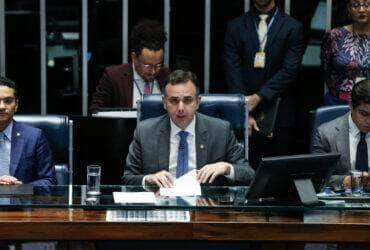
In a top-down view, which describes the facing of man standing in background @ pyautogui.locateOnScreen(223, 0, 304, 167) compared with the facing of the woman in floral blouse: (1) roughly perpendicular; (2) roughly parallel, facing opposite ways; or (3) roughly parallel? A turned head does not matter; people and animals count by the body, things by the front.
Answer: roughly parallel

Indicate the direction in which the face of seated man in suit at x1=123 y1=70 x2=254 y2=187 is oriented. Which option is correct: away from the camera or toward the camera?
toward the camera

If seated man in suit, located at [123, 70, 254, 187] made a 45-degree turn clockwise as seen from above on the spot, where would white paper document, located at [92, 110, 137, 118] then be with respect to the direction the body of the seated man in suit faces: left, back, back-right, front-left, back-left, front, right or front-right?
right

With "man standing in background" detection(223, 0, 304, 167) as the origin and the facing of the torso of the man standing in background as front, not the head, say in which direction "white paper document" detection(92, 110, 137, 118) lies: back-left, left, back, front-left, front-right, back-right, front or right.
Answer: front-right

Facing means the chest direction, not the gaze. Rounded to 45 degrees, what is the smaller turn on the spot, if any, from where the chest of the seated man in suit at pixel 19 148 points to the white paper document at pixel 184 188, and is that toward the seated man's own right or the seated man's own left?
approximately 45° to the seated man's own left

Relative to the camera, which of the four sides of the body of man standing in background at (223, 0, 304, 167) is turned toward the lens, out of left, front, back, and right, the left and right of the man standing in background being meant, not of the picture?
front

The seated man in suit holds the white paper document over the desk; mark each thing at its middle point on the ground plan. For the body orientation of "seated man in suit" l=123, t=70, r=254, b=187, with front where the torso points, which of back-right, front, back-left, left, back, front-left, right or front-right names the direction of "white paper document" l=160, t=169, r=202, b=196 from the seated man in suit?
front

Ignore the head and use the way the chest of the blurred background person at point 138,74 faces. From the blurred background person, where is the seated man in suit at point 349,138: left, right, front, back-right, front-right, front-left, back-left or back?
front

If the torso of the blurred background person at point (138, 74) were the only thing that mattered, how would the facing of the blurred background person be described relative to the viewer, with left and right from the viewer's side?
facing the viewer and to the right of the viewer

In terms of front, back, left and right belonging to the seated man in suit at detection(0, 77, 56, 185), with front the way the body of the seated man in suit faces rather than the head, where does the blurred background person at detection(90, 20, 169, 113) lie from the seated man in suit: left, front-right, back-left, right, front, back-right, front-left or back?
back-left

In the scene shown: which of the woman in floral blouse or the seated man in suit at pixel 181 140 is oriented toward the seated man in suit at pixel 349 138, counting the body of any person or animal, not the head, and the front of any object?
the woman in floral blouse

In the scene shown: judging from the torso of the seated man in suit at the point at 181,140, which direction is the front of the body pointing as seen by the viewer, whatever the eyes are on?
toward the camera

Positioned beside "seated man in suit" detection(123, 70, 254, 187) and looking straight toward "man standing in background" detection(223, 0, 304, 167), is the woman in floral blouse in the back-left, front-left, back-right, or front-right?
front-right

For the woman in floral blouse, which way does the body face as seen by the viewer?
toward the camera

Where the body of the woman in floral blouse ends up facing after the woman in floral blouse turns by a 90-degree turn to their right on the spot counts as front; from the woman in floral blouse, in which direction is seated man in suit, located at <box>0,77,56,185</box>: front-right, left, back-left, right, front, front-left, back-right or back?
front-left

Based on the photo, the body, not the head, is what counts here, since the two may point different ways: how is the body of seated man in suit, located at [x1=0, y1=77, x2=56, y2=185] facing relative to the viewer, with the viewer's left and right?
facing the viewer

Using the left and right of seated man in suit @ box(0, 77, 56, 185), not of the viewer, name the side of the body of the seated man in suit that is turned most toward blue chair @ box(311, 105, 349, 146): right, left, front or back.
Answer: left
